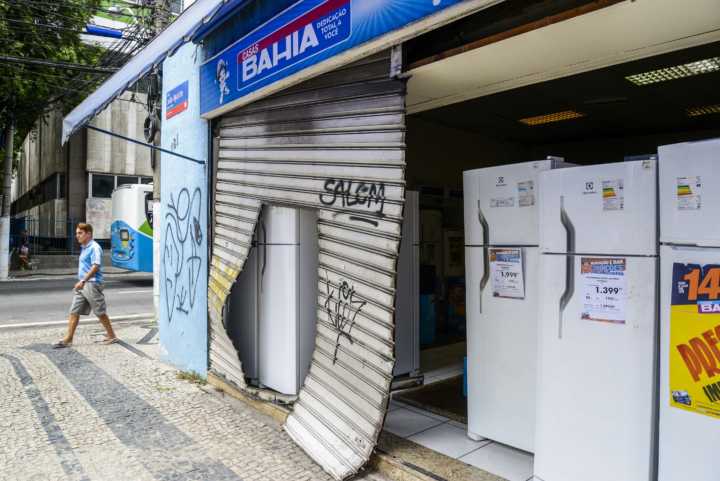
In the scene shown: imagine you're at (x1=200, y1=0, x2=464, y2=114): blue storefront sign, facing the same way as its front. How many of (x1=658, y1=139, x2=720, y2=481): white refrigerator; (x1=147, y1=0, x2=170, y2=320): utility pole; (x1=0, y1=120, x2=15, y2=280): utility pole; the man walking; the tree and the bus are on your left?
1

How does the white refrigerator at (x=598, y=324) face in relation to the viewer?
toward the camera

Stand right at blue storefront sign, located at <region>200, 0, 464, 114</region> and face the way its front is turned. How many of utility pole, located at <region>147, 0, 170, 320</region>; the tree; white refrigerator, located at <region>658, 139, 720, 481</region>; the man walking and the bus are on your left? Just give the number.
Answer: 1

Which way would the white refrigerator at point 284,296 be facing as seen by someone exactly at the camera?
facing the viewer and to the left of the viewer

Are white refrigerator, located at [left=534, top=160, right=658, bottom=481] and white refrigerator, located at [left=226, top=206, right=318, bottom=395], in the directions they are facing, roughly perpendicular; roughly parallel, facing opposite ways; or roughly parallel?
roughly parallel

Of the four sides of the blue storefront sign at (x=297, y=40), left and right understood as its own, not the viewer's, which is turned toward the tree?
right

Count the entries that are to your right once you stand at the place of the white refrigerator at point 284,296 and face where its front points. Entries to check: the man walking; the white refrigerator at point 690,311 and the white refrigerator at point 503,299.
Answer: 1

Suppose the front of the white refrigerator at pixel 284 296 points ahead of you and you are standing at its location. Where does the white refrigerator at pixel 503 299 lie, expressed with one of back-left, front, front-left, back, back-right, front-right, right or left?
left
